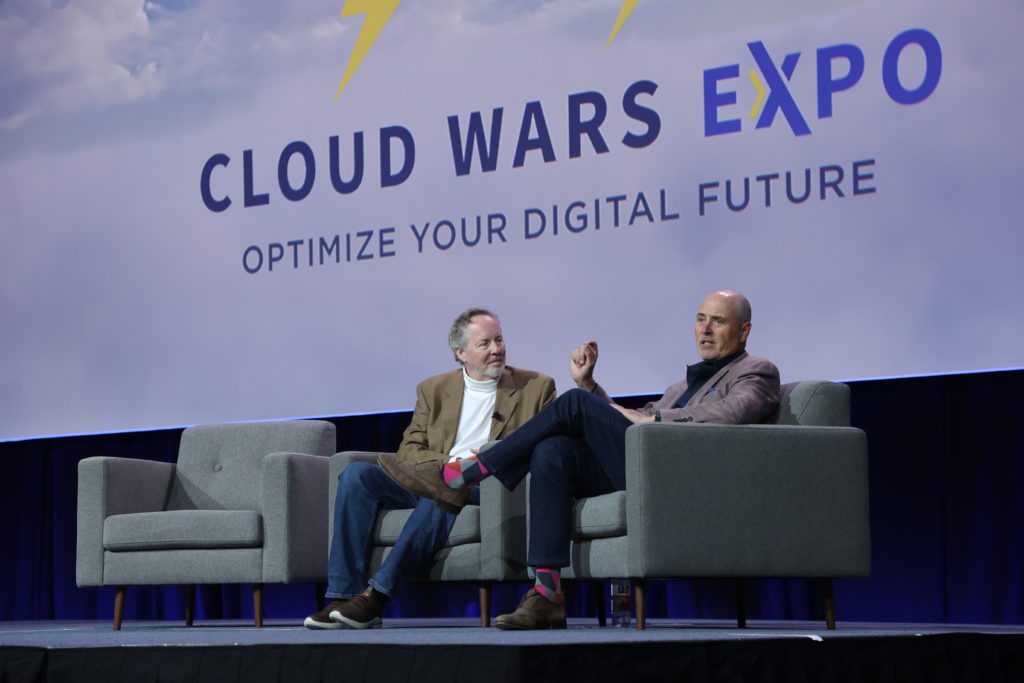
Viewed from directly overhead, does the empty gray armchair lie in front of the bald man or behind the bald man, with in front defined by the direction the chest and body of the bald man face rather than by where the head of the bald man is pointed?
in front

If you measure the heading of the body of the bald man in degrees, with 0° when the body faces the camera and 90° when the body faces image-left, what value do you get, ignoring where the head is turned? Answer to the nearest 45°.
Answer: approximately 90°

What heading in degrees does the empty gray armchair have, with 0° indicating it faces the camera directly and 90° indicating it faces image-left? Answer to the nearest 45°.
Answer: approximately 45°

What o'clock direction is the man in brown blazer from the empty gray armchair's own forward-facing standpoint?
The man in brown blazer is roughly at 9 o'clock from the empty gray armchair.

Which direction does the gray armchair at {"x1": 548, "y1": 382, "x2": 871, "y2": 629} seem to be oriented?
to the viewer's left

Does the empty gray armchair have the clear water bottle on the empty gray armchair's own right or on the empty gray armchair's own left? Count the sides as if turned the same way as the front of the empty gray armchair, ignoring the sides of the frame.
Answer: on the empty gray armchair's own left

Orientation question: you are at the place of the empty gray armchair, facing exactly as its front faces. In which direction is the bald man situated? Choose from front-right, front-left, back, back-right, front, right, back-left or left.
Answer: left

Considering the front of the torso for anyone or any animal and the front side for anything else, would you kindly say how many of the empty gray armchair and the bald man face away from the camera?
0

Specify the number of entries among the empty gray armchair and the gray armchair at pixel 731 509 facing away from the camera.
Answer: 0
